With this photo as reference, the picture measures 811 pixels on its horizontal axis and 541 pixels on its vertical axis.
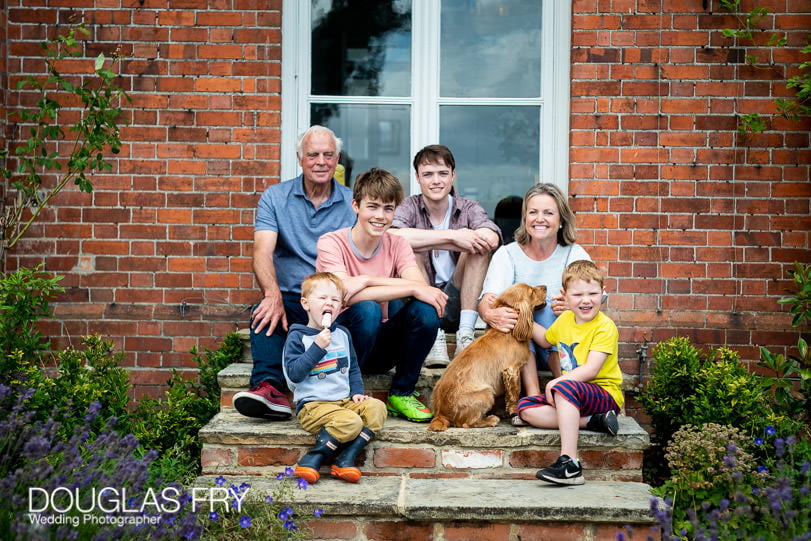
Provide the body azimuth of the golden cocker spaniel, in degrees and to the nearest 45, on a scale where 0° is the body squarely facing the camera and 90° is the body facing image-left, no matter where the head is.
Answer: approximately 270°

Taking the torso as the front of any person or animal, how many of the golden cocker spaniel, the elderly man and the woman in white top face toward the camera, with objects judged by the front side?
2

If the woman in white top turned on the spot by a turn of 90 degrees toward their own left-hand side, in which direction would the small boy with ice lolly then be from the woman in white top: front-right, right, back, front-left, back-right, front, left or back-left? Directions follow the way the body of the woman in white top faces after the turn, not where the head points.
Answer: back-right

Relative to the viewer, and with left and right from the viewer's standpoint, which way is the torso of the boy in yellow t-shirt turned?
facing the viewer and to the left of the viewer

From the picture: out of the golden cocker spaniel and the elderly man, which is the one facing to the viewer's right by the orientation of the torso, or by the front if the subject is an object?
the golden cocker spaniel

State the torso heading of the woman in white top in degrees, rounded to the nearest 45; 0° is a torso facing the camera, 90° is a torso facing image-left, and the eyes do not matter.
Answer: approximately 0°

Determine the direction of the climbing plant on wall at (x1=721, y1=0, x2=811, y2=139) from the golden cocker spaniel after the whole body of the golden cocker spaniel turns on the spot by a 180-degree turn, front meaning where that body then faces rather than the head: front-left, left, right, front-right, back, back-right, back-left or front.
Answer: back-right

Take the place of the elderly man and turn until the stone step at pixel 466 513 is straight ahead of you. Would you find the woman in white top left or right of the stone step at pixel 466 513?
left
